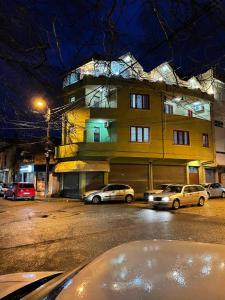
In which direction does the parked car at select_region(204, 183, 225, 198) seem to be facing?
to the viewer's left

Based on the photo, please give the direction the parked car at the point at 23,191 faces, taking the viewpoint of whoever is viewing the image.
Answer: facing away from the viewer and to the left of the viewer

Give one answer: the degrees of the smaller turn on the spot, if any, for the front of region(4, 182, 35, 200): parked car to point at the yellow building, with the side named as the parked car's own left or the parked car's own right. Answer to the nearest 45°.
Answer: approximately 135° to the parked car's own right

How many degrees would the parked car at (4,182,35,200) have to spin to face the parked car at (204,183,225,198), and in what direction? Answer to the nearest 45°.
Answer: approximately 135° to its right

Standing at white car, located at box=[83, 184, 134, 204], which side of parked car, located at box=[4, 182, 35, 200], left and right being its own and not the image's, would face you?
back

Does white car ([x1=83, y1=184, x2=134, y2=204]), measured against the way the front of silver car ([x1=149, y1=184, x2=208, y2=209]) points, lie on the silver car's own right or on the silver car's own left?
on the silver car's own right

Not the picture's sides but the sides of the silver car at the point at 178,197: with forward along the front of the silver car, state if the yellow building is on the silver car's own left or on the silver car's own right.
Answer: on the silver car's own right
